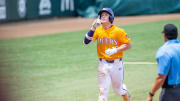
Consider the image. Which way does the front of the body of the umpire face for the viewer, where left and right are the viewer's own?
facing away from the viewer and to the left of the viewer
